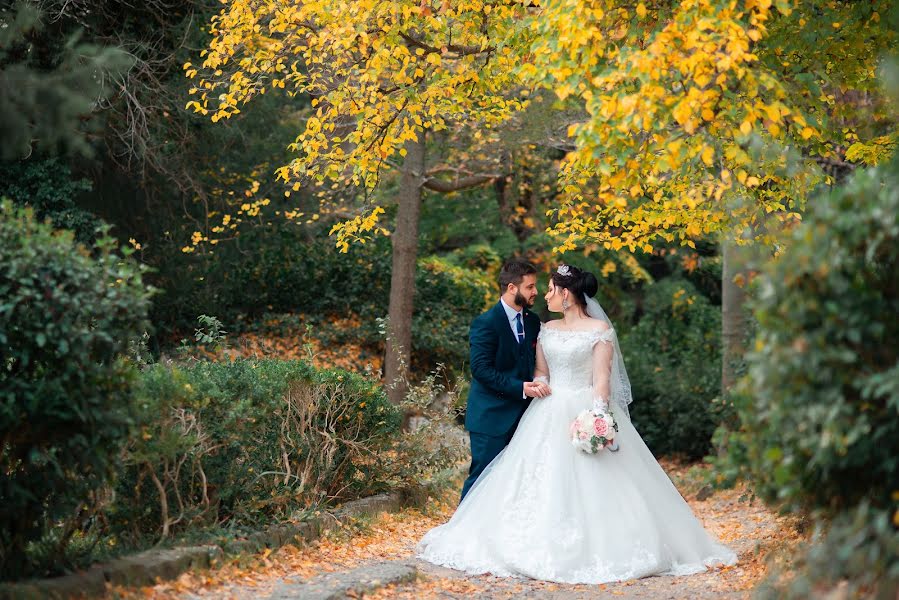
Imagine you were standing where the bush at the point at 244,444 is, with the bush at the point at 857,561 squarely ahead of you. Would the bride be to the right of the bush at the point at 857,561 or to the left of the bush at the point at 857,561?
left

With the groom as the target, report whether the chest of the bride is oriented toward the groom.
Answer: no

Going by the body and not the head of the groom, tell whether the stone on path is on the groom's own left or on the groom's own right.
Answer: on the groom's own right

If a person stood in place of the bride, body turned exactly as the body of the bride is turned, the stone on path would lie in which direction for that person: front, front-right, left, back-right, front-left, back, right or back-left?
front

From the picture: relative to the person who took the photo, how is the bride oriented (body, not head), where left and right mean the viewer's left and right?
facing the viewer and to the left of the viewer

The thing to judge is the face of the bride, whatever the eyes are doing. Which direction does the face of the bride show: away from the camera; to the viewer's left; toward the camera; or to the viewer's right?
to the viewer's left

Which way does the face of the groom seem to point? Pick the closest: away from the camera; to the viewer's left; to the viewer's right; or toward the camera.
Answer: to the viewer's right

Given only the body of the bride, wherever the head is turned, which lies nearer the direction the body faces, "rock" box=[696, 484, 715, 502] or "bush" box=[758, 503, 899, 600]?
the bush

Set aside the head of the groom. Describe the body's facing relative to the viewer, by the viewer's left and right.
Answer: facing the viewer and to the right of the viewer

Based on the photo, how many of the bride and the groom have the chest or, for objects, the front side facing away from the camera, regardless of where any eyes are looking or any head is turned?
0

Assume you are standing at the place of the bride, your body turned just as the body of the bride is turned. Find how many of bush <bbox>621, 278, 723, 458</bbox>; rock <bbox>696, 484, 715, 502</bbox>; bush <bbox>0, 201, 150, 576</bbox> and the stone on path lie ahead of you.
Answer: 2

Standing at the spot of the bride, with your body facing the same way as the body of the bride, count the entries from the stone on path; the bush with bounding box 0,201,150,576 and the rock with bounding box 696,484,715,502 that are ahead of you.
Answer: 2
